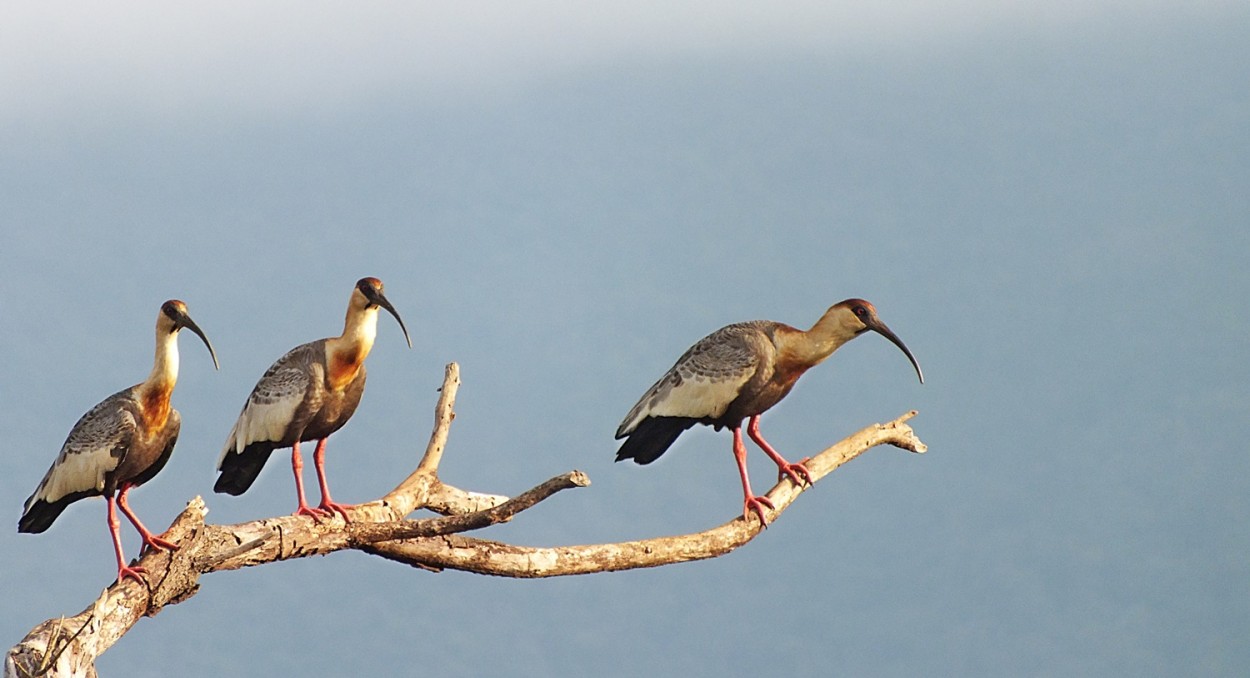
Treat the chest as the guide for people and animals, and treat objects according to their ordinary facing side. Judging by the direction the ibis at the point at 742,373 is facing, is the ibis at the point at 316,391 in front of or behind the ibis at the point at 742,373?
behind

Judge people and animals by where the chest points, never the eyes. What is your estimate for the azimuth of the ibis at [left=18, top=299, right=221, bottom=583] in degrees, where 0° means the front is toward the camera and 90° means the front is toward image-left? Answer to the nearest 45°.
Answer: approximately 315°

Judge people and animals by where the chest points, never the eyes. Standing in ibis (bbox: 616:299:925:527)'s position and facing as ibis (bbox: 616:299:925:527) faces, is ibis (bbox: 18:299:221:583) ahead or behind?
behind

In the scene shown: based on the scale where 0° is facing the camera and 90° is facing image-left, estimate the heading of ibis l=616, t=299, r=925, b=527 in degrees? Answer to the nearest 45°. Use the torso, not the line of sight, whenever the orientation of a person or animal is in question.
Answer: approximately 270°

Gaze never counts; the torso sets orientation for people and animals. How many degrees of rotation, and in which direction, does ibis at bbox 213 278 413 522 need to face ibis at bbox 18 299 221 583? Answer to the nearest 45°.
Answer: approximately 135° to its right

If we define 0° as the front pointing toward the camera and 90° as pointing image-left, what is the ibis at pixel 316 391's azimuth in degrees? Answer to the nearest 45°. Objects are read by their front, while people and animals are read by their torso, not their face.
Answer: approximately 315°
